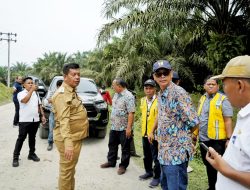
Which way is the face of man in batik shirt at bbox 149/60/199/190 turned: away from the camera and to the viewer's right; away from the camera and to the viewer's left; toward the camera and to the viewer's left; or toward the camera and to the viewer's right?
toward the camera and to the viewer's left

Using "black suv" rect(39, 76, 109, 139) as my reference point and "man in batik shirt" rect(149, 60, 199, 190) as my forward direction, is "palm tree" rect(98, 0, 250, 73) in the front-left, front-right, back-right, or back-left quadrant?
back-left

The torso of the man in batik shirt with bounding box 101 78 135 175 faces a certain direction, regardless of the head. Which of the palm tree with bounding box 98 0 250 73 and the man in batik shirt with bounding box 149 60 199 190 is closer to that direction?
the man in batik shirt

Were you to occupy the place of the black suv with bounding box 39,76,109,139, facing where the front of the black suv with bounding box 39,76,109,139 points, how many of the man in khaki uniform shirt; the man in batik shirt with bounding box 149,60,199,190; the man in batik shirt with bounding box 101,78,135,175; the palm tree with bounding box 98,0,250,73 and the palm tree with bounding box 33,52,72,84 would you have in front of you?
3

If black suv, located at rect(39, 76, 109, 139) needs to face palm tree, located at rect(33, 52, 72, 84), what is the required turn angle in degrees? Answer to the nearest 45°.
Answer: approximately 180°

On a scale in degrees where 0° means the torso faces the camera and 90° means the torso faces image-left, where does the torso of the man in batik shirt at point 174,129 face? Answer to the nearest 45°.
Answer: approximately 45°

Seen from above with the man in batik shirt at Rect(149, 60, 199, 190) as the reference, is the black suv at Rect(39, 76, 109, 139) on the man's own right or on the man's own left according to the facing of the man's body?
on the man's own right

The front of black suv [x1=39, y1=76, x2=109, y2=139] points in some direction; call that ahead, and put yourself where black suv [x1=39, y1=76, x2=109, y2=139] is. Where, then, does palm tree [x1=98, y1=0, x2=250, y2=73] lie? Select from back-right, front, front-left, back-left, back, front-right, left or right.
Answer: back-left

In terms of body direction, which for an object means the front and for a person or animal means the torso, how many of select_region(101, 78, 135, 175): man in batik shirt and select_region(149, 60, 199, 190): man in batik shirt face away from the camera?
0

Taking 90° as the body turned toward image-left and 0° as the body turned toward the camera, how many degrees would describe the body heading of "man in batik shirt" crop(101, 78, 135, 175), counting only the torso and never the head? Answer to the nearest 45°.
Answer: approximately 45°

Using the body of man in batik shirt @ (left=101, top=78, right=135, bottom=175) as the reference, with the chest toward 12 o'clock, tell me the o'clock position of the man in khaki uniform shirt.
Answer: The man in khaki uniform shirt is roughly at 11 o'clock from the man in batik shirt.

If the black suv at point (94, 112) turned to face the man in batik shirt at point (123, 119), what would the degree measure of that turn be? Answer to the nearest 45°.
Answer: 0° — it already faces them
